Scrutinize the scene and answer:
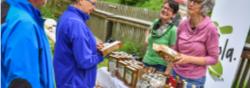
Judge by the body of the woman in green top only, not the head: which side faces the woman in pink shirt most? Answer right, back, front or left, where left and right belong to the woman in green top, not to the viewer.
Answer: left

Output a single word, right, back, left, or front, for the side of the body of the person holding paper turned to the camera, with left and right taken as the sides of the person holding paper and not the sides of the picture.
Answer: right

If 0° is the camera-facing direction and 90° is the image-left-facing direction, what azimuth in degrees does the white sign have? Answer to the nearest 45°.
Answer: approximately 0°

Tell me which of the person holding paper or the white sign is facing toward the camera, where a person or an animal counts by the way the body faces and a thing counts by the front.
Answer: the white sign

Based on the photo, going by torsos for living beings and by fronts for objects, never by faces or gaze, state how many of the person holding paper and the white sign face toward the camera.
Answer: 1

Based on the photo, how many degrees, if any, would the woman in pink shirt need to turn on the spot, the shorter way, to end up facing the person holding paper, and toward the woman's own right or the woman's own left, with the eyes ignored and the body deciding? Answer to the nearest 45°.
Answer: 0° — they already face them

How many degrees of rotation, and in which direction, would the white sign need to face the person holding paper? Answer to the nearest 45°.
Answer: approximately 45° to its right

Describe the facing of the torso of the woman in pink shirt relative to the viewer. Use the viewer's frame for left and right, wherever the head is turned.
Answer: facing the viewer and to the left of the viewer

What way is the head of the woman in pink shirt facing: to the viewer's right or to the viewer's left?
to the viewer's left

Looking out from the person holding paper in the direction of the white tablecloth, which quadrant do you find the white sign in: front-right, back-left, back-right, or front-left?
front-right

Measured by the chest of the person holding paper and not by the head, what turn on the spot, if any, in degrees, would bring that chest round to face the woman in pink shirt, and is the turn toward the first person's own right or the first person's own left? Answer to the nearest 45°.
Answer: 0° — they already face them
